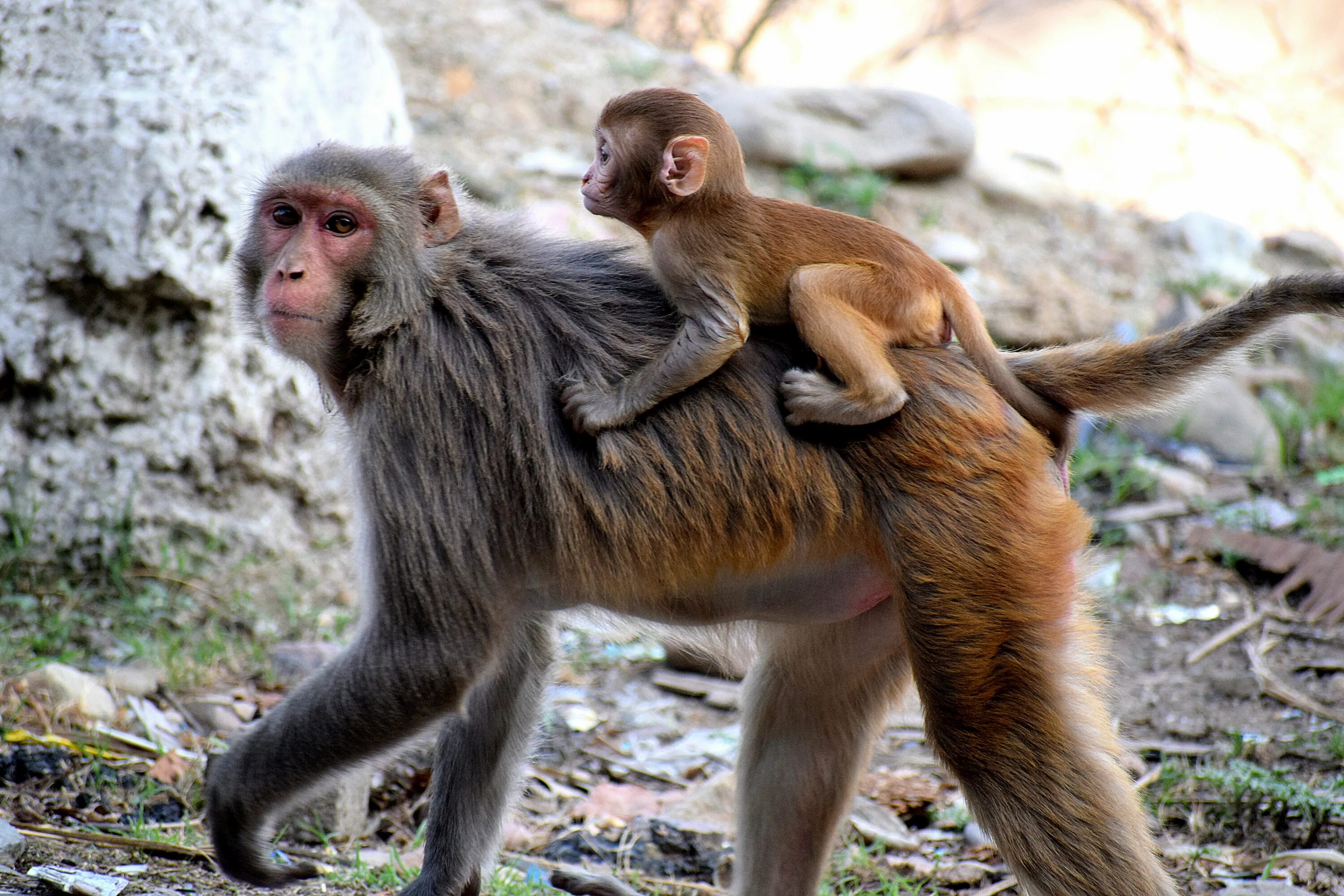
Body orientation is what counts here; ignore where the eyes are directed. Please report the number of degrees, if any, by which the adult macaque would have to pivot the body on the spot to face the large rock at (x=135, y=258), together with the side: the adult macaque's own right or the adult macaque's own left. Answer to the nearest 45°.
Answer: approximately 45° to the adult macaque's own right

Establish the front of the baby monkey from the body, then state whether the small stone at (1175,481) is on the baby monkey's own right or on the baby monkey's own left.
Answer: on the baby monkey's own right

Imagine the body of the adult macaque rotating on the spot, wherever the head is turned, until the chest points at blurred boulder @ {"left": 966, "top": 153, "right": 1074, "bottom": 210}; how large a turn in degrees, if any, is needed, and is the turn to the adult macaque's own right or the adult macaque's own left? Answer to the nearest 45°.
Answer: approximately 90° to the adult macaque's own right

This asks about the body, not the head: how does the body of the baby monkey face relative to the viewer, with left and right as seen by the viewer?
facing to the left of the viewer

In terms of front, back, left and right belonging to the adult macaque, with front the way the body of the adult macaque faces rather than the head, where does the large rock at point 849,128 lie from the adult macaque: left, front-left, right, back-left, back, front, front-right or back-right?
right

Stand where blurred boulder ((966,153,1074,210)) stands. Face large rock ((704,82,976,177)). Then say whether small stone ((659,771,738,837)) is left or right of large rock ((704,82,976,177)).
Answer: left

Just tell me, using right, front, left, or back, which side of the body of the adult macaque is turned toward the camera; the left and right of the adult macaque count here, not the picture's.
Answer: left

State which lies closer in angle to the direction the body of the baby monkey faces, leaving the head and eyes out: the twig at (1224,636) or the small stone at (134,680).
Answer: the small stone

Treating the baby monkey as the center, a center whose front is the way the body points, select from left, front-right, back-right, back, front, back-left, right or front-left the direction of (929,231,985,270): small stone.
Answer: right
